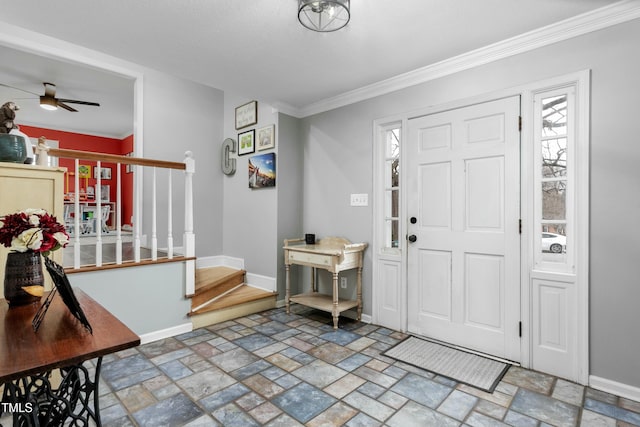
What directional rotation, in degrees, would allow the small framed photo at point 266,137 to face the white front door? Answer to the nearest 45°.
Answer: approximately 90° to its left

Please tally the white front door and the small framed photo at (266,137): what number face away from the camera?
0

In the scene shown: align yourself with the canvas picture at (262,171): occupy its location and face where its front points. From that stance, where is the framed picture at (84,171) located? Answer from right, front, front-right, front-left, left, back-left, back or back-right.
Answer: right

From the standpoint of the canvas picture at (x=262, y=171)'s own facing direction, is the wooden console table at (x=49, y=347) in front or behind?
in front

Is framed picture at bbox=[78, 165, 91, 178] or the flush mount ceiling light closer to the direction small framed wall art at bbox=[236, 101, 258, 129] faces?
the flush mount ceiling light

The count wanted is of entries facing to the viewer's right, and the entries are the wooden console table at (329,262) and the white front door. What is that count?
0

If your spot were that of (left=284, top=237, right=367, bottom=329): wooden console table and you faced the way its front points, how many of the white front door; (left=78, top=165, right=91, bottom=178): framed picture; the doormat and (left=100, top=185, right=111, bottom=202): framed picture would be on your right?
2

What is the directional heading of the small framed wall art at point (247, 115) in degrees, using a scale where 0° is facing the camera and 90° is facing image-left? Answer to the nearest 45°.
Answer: approximately 45°

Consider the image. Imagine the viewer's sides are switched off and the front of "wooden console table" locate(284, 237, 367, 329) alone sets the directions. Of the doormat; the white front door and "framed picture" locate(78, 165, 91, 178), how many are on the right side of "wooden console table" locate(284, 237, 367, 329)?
1

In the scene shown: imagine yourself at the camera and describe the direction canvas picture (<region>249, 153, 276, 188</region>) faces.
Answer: facing the viewer and to the left of the viewer

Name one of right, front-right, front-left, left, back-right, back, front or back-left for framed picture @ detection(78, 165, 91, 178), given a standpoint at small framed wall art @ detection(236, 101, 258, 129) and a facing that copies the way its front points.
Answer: right

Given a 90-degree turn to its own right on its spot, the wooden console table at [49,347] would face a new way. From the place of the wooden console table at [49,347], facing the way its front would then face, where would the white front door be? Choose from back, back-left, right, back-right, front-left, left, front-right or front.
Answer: back-left

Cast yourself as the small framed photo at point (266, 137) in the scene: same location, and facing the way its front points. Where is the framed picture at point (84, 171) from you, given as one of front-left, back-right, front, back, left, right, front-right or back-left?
right

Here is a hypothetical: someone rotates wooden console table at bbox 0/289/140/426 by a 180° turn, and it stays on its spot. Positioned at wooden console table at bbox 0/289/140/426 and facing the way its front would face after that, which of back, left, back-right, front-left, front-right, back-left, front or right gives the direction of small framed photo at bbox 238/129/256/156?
right

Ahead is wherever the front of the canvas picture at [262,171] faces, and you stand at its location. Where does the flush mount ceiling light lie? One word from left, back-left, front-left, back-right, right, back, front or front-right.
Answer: front-left

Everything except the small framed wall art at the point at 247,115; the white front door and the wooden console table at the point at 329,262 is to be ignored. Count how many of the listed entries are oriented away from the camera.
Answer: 0

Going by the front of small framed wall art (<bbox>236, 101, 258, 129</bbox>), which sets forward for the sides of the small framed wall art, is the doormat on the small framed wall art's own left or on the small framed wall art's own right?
on the small framed wall art's own left
